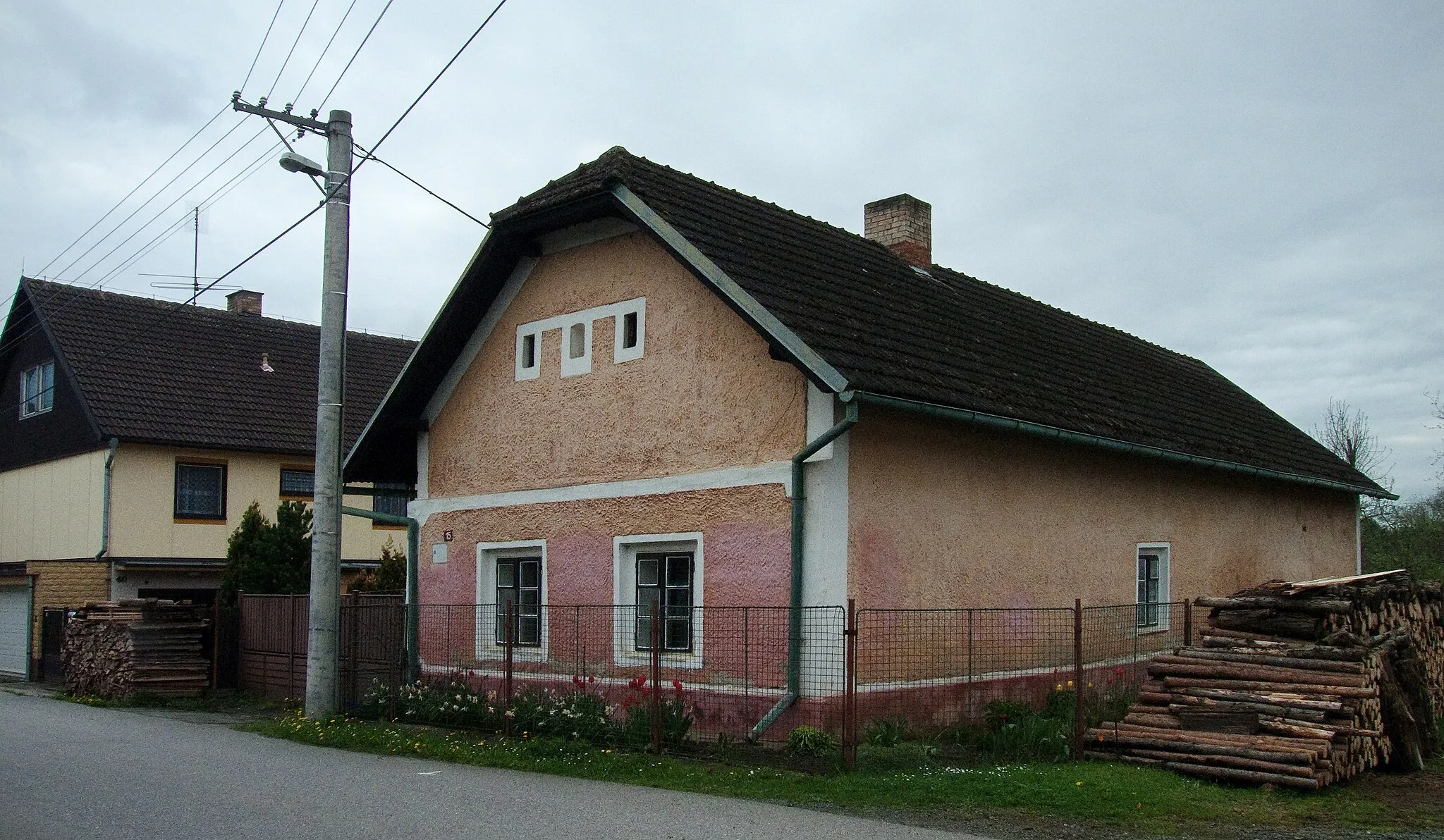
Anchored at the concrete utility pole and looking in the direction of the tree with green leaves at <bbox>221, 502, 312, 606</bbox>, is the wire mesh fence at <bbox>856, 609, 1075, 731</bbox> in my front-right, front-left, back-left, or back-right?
back-right

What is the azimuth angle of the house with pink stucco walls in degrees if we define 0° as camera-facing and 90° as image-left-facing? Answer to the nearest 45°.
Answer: approximately 45°

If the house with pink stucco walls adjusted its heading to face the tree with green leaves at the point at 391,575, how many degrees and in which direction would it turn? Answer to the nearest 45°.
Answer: approximately 90° to its right

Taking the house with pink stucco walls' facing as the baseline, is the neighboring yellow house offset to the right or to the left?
on its right
